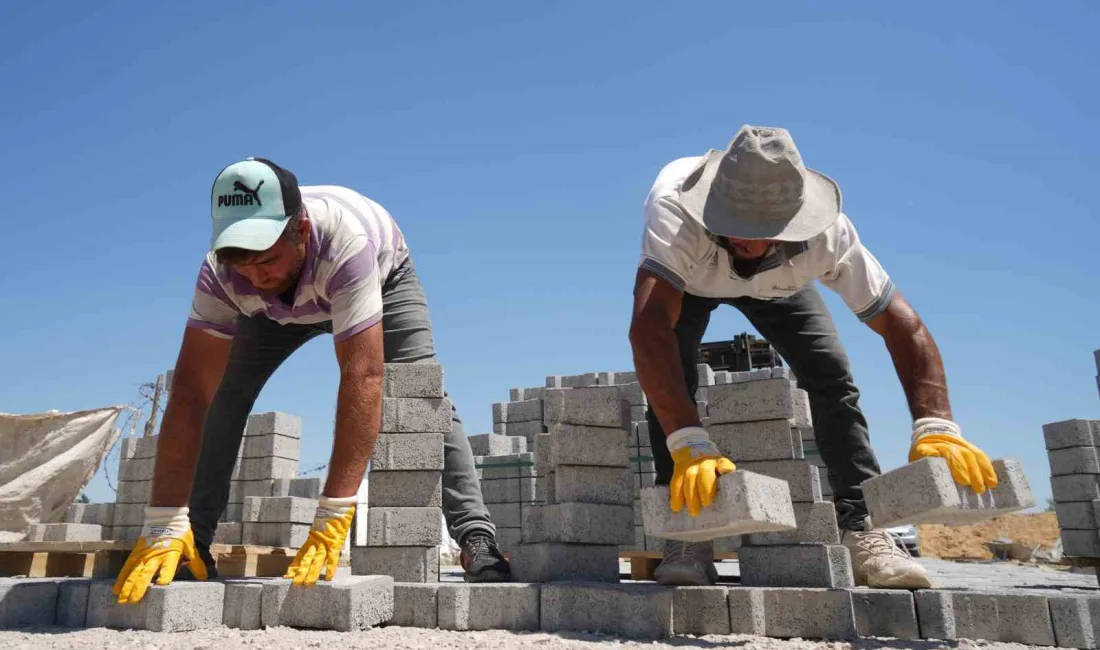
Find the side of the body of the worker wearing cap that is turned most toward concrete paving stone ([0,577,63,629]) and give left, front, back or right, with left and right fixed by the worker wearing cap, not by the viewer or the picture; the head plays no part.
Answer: right

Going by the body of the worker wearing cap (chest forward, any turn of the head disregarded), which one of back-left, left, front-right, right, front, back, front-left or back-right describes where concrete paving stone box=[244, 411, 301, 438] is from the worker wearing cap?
back-right

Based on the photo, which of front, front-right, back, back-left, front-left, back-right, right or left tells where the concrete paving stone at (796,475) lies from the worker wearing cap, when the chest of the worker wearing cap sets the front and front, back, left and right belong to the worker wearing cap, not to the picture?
back-left

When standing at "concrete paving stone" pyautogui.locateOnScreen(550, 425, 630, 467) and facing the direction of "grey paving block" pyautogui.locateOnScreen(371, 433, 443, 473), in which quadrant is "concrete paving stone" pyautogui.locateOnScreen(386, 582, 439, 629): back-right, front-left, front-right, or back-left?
front-left

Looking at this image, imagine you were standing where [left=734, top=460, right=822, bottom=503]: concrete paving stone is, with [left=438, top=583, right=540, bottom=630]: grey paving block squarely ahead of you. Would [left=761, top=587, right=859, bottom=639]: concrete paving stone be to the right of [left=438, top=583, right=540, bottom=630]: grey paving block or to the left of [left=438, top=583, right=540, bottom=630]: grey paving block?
left

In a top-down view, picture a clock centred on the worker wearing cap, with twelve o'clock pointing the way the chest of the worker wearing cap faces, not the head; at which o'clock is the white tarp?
The white tarp is roughly at 4 o'clock from the worker wearing cap.

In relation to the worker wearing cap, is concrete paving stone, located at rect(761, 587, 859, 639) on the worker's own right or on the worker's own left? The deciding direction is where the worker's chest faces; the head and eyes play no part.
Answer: on the worker's own left

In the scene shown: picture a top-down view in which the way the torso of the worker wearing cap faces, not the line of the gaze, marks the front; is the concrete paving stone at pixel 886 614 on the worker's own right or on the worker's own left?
on the worker's own left

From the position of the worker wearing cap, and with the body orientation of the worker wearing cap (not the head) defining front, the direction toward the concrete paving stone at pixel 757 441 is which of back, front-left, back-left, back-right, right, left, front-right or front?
back-left

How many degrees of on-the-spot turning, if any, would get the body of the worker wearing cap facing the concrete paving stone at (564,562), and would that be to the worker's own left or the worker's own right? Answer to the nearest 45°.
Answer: approximately 135° to the worker's own left

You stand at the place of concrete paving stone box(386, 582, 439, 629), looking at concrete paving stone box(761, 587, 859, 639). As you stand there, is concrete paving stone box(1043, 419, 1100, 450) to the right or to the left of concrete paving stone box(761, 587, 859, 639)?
left
